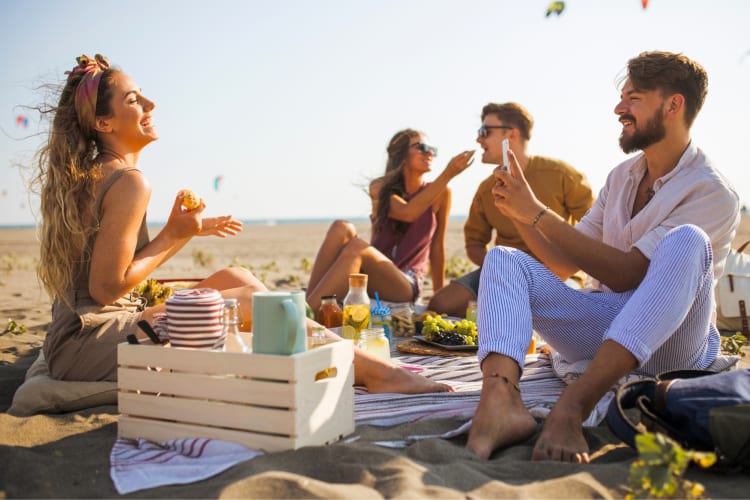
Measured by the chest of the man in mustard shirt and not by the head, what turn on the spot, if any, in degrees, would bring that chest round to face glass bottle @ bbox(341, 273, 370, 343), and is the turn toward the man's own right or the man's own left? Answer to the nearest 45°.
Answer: approximately 45° to the man's own left

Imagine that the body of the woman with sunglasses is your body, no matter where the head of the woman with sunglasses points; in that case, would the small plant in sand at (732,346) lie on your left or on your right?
on your left

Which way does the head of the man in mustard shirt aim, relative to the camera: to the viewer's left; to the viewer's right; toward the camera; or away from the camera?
to the viewer's left

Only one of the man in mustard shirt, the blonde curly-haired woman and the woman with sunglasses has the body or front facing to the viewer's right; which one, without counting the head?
the blonde curly-haired woman

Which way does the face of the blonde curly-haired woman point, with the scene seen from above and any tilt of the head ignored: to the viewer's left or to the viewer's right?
to the viewer's right

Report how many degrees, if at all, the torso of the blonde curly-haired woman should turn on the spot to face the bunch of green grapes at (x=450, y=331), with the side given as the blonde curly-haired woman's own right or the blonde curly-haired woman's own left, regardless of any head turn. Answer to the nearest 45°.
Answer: approximately 45° to the blonde curly-haired woman's own left

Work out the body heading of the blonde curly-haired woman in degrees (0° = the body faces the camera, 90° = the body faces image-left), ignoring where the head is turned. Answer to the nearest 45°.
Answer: approximately 270°

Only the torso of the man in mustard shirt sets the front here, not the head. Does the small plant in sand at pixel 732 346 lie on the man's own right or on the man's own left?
on the man's own left

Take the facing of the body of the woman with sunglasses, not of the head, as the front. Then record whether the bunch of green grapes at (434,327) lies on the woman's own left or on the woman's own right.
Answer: on the woman's own left

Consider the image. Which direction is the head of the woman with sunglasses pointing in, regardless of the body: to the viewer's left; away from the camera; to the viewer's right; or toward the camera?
to the viewer's right

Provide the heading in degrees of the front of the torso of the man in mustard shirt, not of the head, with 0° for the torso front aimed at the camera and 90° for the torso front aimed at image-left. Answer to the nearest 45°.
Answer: approximately 45°
